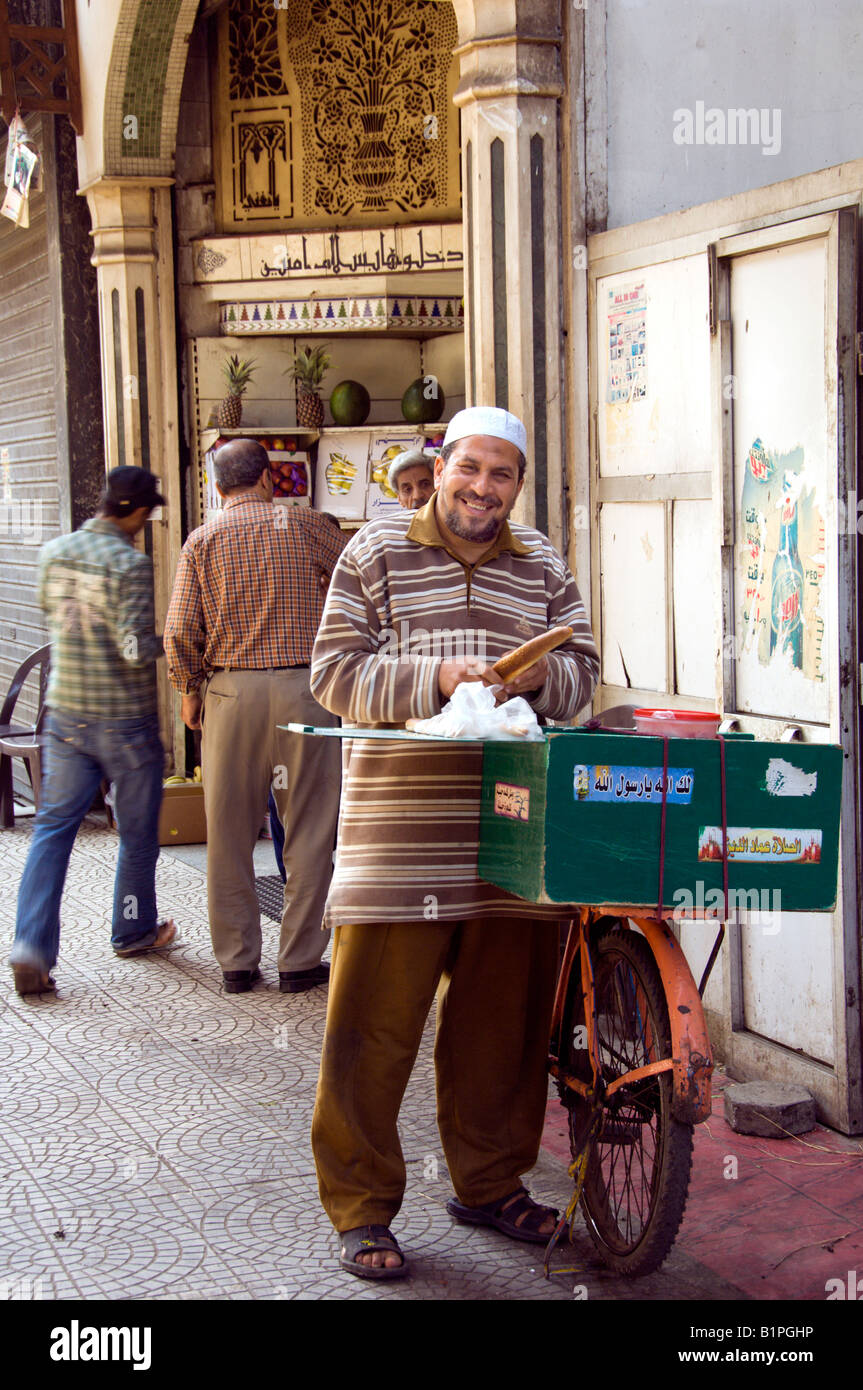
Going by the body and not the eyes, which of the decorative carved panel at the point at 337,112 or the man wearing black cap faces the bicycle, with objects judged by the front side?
the decorative carved panel

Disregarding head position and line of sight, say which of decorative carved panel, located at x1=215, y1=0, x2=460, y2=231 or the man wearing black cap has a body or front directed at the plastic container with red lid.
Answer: the decorative carved panel

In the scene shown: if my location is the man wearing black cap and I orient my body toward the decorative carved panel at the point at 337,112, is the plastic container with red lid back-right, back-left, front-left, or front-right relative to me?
back-right

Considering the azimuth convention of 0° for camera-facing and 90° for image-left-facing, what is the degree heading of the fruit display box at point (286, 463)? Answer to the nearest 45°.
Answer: approximately 0°

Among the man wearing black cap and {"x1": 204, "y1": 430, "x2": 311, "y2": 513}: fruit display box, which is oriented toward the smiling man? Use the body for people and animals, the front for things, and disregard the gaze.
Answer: the fruit display box

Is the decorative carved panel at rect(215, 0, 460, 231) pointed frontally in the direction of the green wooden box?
yes
